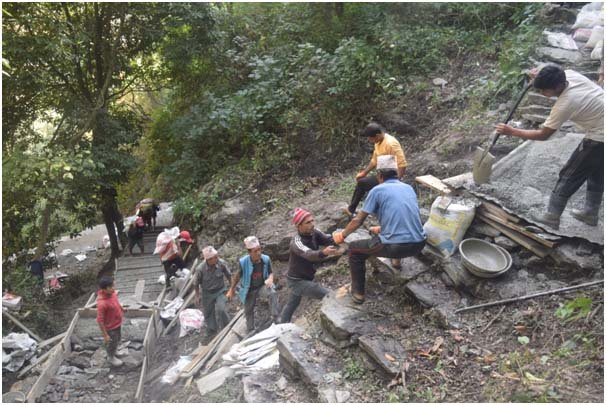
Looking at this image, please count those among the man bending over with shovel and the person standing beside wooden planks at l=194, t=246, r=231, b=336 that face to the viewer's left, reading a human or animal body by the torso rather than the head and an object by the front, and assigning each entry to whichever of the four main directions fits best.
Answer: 1

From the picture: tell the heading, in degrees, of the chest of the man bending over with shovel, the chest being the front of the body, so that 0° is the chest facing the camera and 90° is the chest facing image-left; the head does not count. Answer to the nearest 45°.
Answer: approximately 90°

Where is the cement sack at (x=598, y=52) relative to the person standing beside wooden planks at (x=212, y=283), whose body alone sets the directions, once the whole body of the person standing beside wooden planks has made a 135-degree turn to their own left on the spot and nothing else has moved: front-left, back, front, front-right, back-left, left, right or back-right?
front-right

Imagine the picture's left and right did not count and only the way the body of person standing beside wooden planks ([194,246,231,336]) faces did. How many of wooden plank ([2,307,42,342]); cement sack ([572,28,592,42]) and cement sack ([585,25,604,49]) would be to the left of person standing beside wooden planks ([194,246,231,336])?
2

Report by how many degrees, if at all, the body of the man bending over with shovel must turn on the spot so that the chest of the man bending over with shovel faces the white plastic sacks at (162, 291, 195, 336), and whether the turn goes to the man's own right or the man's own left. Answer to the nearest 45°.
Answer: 0° — they already face it

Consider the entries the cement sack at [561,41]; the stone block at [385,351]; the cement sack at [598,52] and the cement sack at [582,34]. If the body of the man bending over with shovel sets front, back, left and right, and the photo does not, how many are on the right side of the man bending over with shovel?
3

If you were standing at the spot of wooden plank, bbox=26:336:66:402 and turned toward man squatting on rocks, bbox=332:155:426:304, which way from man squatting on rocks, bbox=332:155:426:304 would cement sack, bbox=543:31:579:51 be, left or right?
left

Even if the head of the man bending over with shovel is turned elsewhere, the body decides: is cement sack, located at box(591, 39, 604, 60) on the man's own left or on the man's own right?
on the man's own right

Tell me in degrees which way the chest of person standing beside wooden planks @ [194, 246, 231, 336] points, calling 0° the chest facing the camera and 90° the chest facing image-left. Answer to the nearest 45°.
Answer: approximately 0°

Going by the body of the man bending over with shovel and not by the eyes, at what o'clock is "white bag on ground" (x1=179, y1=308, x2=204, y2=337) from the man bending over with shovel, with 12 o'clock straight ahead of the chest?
The white bag on ground is roughly at 12 o'clock from the man bending over with shovel.
